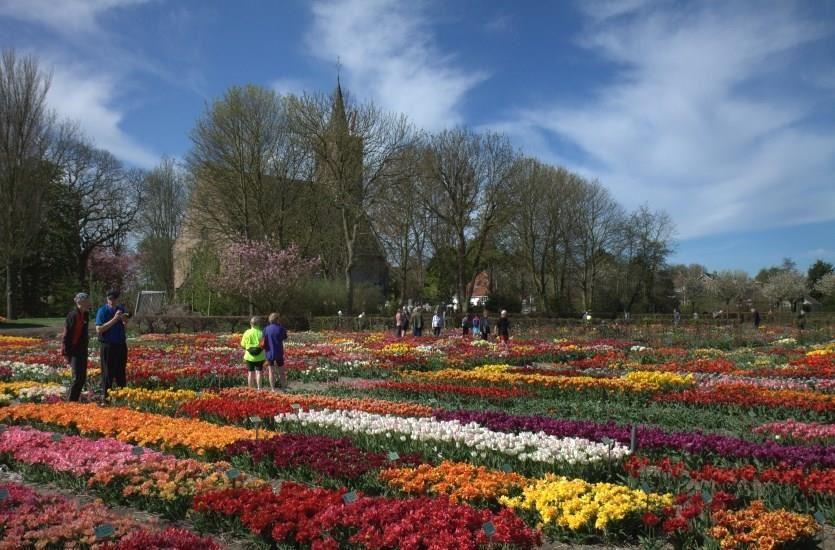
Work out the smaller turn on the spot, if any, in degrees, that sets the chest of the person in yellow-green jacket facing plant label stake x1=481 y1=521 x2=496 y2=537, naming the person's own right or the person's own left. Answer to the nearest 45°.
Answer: approximately 180°

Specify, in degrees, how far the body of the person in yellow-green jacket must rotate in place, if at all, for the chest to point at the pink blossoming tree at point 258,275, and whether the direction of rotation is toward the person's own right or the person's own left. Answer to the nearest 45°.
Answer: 0° — they already face it

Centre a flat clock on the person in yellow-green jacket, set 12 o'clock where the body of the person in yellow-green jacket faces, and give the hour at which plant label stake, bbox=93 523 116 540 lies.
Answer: The plant label stake is roughly at 6 o'clock from the person in yellow-green jacket.

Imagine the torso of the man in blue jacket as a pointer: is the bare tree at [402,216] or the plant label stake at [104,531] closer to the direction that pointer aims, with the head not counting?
the bare tree

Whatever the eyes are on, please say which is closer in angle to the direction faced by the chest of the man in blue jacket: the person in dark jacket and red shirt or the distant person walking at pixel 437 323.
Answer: the distant person walking

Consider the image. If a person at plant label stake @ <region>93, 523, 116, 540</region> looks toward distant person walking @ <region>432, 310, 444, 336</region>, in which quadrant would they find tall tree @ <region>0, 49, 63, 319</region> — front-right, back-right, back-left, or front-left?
front-left

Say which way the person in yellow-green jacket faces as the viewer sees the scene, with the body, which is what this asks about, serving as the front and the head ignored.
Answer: away from the camera

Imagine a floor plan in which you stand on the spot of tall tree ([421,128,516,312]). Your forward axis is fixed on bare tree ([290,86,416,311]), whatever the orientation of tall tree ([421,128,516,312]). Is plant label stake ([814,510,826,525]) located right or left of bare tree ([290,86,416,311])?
left

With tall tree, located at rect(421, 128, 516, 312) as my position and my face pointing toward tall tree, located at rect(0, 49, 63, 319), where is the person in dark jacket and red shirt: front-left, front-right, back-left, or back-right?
front-left

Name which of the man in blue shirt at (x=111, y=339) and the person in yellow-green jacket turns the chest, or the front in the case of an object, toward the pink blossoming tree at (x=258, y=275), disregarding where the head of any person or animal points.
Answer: the person in yellow-green jacket

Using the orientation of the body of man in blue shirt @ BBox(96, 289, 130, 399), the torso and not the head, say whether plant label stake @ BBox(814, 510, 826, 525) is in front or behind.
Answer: in front

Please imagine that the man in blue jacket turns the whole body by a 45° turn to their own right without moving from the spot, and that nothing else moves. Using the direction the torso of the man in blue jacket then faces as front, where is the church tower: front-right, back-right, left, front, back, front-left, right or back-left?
front-left

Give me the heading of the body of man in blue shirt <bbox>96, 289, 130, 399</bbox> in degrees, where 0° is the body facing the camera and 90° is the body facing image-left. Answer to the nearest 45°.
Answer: approximately 315°
